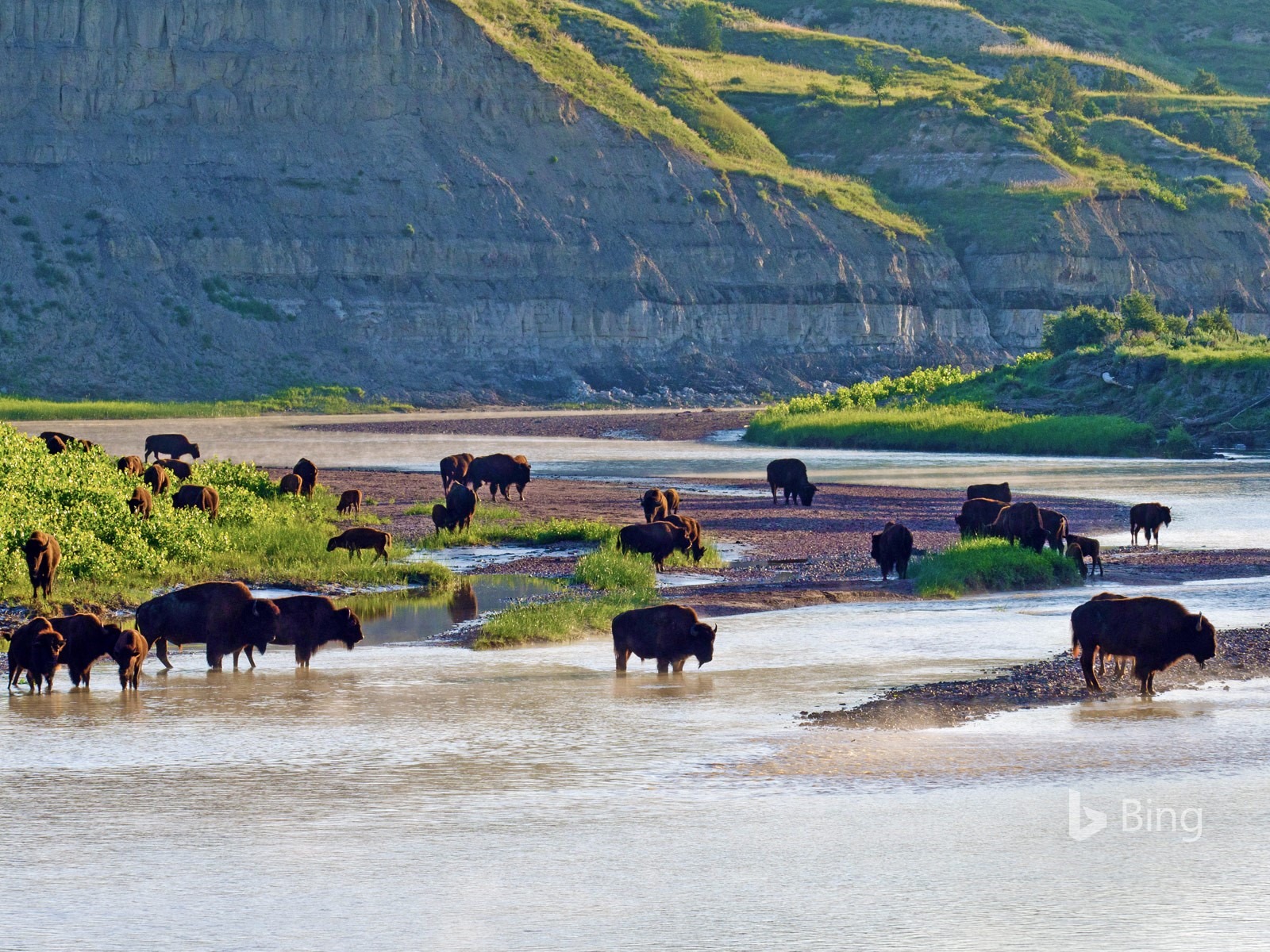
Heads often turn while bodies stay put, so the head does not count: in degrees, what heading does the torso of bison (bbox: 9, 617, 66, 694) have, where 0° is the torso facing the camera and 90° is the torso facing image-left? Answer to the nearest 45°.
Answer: approximately 315°

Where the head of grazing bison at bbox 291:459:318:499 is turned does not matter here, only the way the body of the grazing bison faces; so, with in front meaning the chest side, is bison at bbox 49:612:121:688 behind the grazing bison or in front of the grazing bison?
in front

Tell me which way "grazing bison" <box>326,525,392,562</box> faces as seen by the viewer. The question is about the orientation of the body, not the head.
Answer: to the viewer's left

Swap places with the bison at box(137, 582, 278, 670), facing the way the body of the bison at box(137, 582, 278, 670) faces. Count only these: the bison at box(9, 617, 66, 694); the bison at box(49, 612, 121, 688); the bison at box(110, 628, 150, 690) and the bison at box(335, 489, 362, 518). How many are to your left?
1

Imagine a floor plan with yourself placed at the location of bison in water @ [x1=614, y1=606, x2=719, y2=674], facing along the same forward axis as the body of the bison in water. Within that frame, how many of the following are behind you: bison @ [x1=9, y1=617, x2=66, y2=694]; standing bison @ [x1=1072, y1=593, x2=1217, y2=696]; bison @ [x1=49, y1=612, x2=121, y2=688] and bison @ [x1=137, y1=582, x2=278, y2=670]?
3

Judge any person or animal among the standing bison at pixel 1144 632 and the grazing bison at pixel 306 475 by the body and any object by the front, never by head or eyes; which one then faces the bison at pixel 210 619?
the grazing bison

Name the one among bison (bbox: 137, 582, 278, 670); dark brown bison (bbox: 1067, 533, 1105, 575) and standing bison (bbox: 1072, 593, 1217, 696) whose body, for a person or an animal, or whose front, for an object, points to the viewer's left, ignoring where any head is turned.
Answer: the dark brown bison

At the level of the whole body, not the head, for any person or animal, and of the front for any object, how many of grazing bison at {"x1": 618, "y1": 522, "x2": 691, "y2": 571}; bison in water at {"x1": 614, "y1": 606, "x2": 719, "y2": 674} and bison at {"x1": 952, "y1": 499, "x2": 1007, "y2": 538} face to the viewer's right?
2

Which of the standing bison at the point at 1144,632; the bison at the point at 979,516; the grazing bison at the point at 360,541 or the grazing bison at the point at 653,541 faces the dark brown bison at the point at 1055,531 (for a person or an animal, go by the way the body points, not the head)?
the grazing bison at the point at 653,541

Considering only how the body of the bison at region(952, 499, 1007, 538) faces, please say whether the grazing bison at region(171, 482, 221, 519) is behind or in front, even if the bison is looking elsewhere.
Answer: in front

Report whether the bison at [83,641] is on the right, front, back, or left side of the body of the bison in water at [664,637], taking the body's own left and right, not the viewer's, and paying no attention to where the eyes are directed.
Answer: back

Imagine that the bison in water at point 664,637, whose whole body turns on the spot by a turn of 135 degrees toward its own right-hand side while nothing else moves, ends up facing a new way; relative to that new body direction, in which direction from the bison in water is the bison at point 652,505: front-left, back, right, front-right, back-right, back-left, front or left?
back-right

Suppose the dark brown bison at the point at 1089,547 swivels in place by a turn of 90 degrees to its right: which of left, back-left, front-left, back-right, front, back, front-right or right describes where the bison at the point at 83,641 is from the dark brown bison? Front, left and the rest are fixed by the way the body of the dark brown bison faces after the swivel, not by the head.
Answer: back-left

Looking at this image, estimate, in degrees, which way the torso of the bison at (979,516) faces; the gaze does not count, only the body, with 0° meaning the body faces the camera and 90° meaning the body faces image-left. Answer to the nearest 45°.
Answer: approximately 90°
